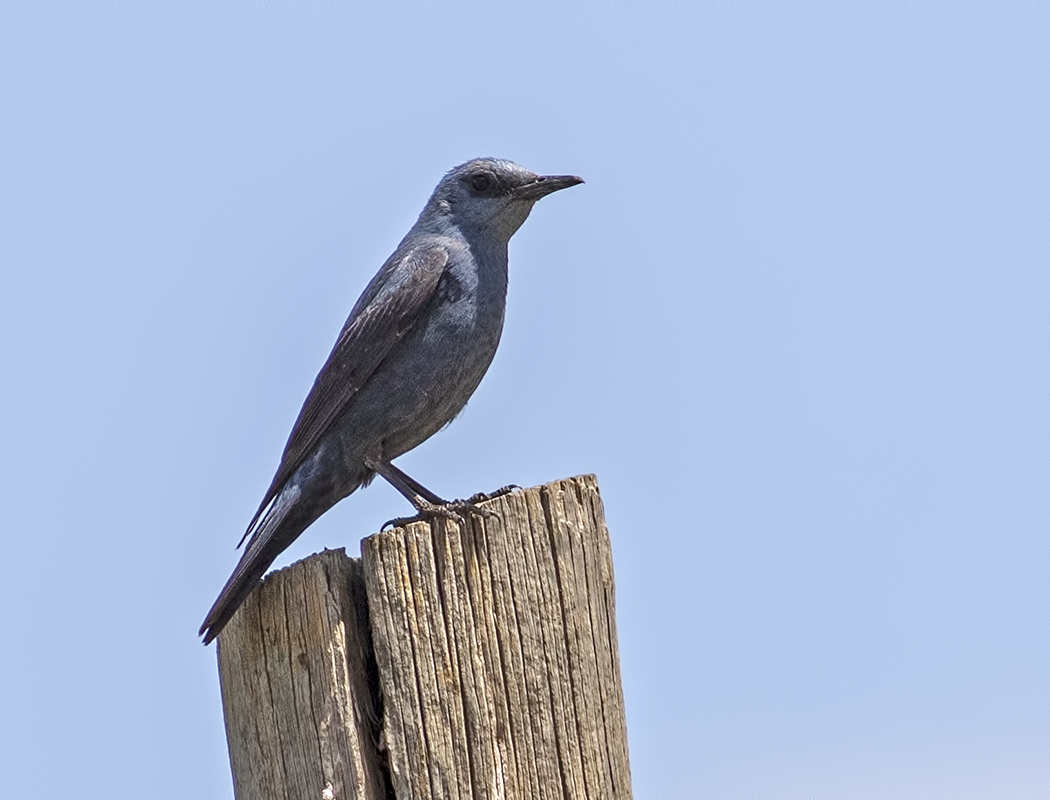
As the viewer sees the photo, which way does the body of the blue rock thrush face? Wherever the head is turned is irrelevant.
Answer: to the viewer's right
